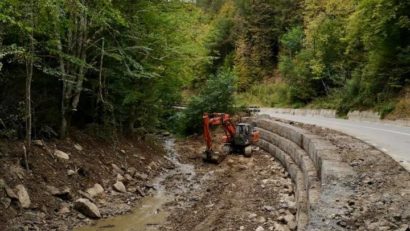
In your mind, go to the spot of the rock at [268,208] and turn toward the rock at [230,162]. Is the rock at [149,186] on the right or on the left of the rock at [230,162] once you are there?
left

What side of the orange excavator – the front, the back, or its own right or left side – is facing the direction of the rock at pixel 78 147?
front

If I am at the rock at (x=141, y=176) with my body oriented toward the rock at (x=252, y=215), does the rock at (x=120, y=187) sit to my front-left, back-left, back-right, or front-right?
front-right

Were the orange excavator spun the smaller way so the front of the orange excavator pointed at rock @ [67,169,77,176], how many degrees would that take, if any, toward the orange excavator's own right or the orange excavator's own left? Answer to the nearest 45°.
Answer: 0° — it already faces it

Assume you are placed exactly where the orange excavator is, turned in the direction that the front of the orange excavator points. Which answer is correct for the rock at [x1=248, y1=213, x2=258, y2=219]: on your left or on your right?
on your left

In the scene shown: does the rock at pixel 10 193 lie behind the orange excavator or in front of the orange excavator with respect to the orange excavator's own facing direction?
in front

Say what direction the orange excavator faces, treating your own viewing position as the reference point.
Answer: facing the viewer and to the left of the viewer

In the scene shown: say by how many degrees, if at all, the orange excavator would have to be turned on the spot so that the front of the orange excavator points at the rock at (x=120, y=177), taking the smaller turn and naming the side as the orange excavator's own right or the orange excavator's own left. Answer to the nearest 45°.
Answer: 0° — it already faces it

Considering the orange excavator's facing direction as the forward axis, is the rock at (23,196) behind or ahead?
ahead

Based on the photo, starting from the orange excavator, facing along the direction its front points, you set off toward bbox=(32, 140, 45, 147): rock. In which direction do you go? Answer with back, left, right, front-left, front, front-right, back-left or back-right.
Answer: front

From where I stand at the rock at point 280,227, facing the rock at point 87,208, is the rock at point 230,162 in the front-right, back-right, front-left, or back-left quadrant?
front-right

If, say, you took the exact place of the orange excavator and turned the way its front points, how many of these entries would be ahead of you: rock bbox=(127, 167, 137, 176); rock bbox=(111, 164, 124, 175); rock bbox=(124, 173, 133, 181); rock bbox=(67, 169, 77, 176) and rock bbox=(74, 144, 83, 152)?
5

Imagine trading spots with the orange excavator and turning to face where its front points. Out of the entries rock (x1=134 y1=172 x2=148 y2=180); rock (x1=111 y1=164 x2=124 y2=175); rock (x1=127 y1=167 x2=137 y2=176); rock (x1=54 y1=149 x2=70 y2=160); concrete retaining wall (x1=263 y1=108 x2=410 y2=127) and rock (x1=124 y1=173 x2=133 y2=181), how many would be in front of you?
5

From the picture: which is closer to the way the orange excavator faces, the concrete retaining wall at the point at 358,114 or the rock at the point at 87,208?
the rock

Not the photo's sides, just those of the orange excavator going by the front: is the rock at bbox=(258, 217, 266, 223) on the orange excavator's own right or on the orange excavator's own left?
on the orange excavator's own left

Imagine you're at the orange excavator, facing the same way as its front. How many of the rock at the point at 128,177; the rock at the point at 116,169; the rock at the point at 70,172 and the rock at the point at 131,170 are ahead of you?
4

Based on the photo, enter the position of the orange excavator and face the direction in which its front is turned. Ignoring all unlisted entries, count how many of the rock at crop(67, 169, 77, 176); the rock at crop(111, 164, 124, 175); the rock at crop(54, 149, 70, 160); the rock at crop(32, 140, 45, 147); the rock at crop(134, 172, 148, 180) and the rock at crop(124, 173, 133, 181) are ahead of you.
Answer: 6

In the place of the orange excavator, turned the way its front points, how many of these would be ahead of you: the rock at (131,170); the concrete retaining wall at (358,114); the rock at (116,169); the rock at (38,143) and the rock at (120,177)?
4

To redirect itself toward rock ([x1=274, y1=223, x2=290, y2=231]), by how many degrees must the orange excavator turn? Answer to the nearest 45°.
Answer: approximately 45° to its left
